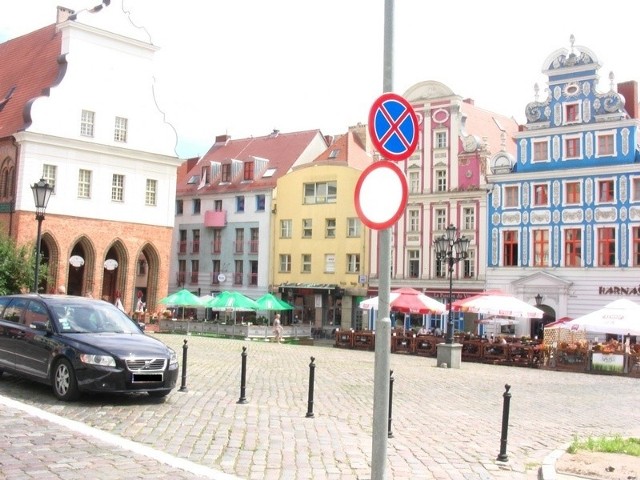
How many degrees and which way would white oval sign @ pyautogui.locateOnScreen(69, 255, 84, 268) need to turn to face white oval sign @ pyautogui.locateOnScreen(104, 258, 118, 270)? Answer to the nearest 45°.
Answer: approximately 135° to its left

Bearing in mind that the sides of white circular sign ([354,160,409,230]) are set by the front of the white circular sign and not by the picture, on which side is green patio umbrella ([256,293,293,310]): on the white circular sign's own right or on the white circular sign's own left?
on the white circular sign's own right

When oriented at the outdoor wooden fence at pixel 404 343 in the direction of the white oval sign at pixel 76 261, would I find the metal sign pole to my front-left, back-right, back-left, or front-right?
back-left

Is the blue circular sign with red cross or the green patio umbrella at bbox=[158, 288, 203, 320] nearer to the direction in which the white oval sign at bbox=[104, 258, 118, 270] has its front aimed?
the blue circular sign with red cross

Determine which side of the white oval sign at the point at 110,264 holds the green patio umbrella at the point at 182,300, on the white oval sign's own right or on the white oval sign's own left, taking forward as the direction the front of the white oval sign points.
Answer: on the white oval sign's own left

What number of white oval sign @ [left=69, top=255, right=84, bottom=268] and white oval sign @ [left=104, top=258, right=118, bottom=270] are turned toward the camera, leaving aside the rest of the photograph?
2

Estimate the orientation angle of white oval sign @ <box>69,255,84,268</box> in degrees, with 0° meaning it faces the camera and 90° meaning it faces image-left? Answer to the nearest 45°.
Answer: approximately 0°

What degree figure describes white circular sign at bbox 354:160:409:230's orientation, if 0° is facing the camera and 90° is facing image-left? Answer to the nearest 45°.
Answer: approximately 45°

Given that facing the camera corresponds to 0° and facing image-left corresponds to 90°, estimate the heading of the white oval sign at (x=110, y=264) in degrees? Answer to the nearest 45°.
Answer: approximately 0°

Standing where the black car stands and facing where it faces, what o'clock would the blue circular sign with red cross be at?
The blue circular sign with red cross is roughly at 1 o'clock from the black car.

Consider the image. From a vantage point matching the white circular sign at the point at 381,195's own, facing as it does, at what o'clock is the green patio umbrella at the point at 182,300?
The green patio umbrella is roughly at 4 o'clock from the white circular sign.
